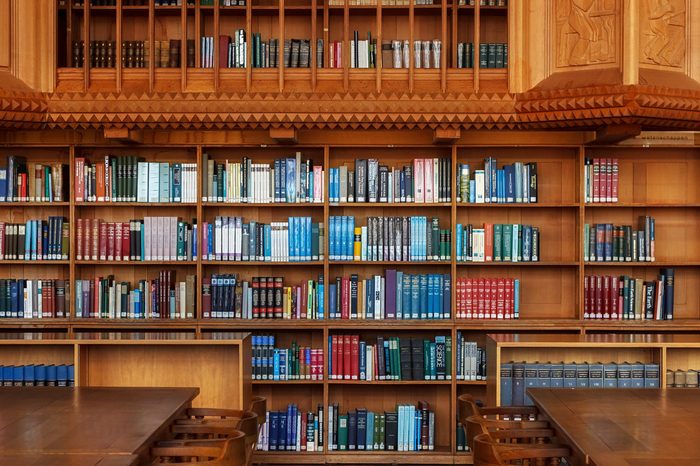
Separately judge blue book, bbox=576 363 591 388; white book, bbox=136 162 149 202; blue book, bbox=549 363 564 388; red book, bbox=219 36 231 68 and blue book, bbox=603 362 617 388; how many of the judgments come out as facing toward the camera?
5

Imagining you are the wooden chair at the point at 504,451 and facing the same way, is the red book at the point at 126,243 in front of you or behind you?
behind

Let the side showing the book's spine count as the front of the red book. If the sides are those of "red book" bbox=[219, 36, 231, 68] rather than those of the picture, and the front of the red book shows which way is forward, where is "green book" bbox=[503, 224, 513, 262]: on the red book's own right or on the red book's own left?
on the red book's own left

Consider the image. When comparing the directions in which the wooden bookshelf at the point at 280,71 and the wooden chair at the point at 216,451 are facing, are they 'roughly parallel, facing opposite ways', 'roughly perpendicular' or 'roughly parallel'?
roughly perpendicular

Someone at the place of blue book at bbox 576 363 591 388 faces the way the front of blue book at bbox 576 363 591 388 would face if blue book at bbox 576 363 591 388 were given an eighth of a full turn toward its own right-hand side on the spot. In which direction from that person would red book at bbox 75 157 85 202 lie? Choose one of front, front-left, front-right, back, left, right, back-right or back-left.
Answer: front-right

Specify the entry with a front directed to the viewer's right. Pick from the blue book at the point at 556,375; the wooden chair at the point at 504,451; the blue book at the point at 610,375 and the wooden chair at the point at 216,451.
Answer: the wooden chair at the point at 504,451

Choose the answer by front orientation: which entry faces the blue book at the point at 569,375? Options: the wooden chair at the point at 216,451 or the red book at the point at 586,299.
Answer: the red book

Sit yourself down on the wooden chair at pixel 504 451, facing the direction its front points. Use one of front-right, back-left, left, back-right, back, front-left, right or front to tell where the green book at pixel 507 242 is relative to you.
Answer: left

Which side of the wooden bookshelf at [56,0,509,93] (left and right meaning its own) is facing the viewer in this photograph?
front

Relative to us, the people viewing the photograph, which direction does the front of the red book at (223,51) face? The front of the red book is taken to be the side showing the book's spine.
facing the viewer

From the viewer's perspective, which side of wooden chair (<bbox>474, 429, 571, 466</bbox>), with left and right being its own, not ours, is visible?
right

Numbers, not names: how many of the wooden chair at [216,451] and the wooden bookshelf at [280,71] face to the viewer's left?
1

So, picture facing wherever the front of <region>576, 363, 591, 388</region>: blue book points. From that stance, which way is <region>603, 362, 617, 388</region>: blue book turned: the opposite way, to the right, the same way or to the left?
the same way

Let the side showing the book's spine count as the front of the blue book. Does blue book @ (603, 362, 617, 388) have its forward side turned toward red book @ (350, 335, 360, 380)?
no
